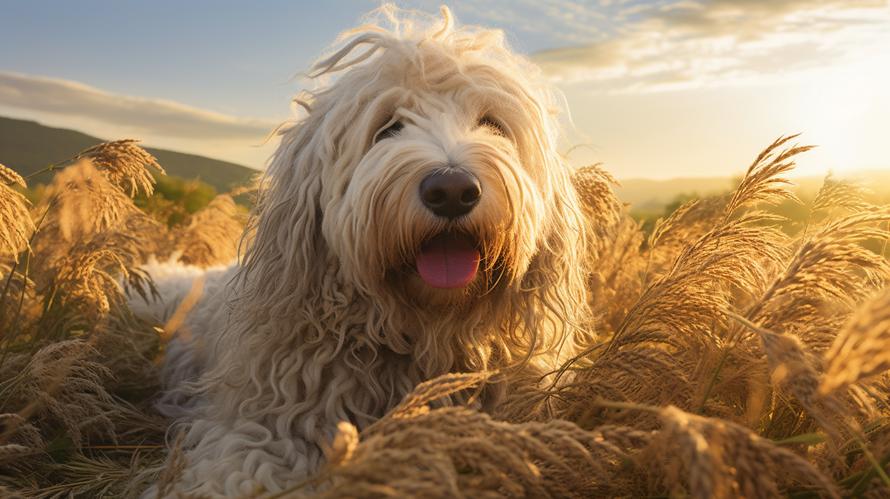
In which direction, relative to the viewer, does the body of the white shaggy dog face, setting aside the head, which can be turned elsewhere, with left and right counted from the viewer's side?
facing the viewer and to the right of the viewer
